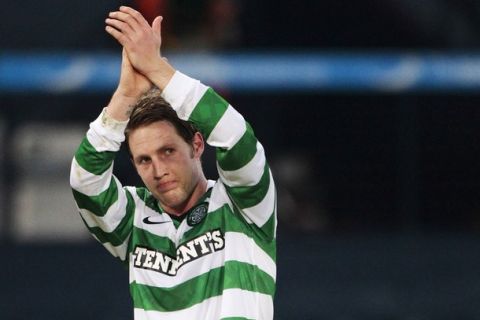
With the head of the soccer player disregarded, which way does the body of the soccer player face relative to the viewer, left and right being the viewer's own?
facing the viewer and to the left of the viewer
